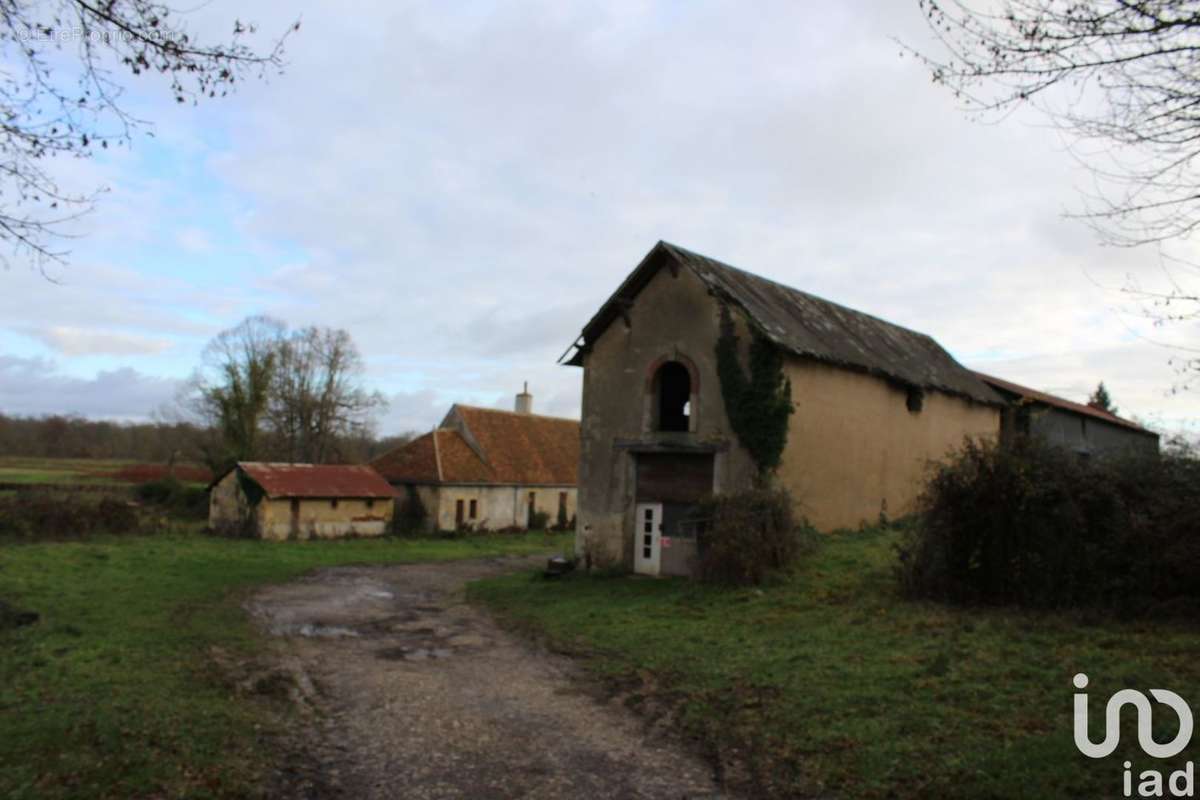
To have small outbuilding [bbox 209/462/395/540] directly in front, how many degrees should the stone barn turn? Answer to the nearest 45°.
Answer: approximately 90° to its right

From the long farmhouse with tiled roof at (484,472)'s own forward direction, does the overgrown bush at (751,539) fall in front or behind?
in front

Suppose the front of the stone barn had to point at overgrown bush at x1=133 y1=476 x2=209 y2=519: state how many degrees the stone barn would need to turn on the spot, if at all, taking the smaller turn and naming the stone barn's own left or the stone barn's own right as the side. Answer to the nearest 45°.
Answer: approximately 90° to the stone barn's own right

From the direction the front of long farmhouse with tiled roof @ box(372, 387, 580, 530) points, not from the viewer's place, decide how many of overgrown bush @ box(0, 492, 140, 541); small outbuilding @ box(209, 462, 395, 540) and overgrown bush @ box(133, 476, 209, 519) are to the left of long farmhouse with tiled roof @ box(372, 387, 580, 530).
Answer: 0

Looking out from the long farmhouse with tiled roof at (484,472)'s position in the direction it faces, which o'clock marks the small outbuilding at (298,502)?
the small outbuilding at (298,502) is roughly at 2 o'clock from the long farmhouse with tiled roof at (484,472).

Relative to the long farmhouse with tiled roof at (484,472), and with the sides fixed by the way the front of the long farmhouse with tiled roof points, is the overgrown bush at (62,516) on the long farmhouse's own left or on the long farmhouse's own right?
on the long farmhouse's own right

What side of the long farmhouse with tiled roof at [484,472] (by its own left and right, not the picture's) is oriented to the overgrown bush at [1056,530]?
front

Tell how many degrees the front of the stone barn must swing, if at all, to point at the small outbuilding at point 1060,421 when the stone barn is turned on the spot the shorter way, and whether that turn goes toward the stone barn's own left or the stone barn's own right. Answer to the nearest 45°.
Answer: approximately 180°

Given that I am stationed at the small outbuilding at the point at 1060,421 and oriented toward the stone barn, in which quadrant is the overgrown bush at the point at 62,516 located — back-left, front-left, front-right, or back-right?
front-right

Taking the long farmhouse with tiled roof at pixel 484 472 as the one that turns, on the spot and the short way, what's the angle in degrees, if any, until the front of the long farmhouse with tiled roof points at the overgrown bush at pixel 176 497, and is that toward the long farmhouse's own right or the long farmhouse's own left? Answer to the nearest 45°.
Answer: approximately 135° to the long farmhouse's own right

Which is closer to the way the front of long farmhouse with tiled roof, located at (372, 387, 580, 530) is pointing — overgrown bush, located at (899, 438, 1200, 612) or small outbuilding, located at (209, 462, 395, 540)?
the overgrown bush

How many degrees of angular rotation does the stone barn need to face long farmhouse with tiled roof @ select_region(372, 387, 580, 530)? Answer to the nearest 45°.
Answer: approximately 90° to its right

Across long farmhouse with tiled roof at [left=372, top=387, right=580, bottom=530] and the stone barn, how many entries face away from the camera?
0

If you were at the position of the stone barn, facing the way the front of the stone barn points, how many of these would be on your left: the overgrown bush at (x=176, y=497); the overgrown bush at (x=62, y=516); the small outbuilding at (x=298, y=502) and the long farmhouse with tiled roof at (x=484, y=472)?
0

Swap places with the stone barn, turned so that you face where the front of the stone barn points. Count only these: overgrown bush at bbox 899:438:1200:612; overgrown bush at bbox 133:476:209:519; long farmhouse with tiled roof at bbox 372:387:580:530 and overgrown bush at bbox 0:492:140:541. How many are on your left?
1

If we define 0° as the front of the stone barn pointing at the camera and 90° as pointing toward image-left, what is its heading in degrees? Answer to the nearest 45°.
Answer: approximately 45°

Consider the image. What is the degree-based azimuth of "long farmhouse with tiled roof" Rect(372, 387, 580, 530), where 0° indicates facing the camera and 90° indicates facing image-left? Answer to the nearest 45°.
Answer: approximately 0°

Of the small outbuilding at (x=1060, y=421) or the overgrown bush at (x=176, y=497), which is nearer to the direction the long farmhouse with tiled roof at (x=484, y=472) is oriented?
the small outbuilding
